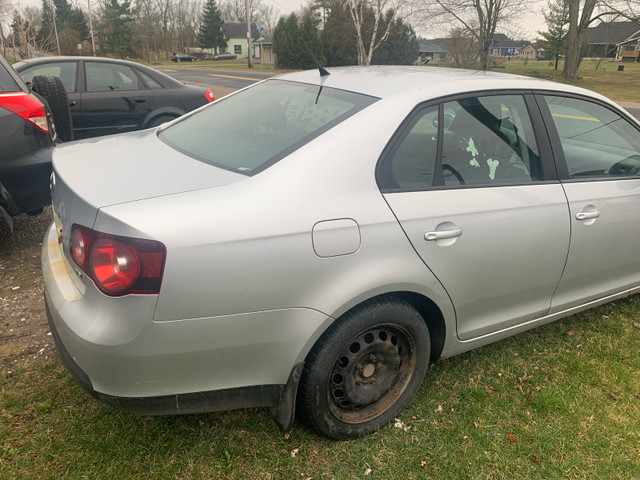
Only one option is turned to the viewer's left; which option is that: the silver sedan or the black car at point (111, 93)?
the black car

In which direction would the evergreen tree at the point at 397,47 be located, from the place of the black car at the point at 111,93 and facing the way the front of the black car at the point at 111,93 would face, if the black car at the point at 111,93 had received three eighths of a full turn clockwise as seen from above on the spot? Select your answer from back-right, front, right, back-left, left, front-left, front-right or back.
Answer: front

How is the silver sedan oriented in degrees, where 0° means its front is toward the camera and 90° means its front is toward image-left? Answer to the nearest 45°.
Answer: approximately 225°

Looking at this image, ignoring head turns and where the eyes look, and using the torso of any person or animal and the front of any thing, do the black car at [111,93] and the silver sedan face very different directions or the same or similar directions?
very different directions

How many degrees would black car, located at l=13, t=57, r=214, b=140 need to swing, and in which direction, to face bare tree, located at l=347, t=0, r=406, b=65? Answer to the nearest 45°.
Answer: approximately 135° to its right

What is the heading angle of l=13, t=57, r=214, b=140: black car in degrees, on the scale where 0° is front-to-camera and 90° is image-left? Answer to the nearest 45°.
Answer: approximately 90°

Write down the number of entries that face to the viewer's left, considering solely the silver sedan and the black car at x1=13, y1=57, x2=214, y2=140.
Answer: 1

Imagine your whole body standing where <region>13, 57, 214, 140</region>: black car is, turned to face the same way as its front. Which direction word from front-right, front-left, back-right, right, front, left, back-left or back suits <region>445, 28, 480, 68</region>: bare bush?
back-right

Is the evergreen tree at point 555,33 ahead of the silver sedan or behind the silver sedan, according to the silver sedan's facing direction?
ahead

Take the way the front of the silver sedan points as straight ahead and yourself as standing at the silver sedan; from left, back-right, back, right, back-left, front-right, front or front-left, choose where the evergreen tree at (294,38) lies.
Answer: front-left
